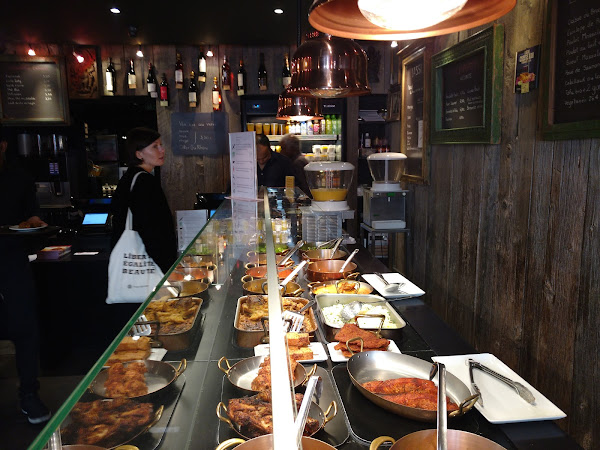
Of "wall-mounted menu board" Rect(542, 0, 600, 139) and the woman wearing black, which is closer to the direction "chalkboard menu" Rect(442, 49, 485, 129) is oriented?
the woman wearing black

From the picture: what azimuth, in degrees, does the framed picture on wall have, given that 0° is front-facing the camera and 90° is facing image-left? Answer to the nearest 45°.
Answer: approximately 0°

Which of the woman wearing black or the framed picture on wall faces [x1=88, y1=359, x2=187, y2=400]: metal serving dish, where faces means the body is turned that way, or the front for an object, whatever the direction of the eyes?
the framed picture on wall

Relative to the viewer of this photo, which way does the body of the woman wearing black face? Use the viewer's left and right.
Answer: facing to the right of the viewer

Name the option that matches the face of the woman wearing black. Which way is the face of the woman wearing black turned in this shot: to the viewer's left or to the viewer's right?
to the viewer's right

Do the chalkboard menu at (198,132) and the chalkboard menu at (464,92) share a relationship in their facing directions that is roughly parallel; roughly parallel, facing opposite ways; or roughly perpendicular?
roughly perpendicular

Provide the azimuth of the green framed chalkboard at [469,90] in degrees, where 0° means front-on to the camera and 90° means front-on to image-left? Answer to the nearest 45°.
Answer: approximately 45°
